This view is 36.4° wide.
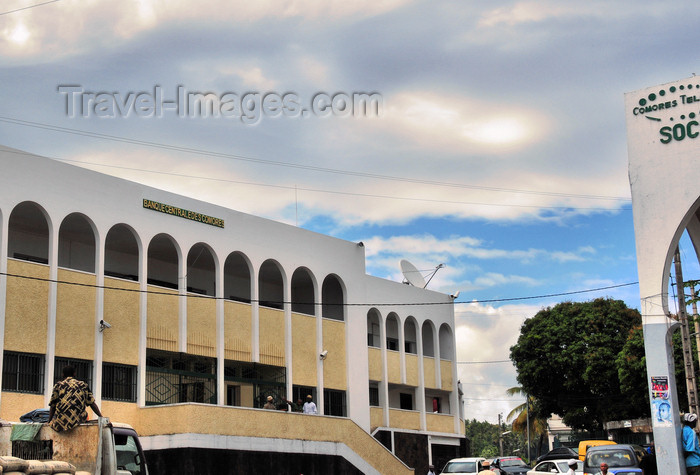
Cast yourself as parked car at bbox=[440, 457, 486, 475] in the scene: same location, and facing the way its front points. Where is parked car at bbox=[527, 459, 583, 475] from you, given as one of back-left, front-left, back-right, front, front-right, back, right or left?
back-left

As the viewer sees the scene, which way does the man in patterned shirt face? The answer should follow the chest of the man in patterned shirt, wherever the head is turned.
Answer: away from the camera

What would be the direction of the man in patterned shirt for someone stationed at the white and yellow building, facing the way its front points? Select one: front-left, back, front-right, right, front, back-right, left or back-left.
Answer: front-right

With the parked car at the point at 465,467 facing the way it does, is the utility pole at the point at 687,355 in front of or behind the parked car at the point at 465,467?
behind

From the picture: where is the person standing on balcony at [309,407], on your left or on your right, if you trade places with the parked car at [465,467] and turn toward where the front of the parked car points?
on your right

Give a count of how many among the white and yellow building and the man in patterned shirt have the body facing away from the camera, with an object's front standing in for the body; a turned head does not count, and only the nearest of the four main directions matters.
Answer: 1

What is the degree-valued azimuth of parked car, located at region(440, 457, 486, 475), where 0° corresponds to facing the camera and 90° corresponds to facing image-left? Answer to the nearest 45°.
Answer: approximately 45°

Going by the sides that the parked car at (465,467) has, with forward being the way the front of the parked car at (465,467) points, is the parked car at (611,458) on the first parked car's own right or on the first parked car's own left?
on the first parked car's own left

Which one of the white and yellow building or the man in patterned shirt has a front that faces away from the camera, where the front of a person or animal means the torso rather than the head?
the man in patterned shirt

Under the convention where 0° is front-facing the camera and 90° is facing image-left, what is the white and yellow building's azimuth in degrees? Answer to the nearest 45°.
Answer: approximately 315°

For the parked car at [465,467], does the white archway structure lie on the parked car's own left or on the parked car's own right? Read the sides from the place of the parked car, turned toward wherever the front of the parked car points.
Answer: on the parked car's own left

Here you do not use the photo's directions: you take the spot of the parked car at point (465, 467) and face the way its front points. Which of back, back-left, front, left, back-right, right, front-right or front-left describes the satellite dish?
back-right
